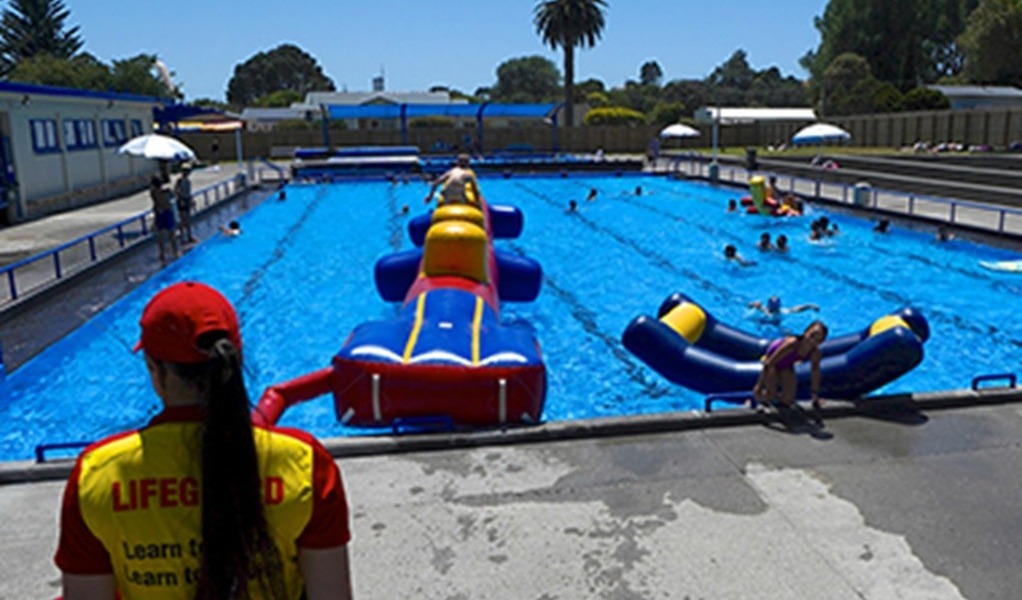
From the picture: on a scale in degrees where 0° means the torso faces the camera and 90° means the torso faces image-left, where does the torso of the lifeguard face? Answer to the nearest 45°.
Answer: approximately 180°

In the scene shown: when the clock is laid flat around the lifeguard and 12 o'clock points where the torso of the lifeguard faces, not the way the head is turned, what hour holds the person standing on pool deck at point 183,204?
The person standing on pool deck is roughly at 12 o'clock from the lifeguard.
